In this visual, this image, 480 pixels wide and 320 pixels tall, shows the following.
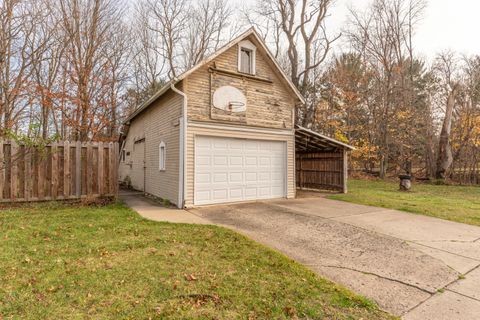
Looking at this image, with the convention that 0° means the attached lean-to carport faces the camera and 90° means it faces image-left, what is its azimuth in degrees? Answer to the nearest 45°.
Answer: approximately 315°

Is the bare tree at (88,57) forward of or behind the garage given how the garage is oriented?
behind

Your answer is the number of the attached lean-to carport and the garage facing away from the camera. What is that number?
0

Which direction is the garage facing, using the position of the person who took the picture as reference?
facing the viewer and to the right of the viewer

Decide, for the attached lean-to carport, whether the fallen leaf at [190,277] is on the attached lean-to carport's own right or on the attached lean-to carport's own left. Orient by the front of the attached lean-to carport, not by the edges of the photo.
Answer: on the attached lean-to carport's own right

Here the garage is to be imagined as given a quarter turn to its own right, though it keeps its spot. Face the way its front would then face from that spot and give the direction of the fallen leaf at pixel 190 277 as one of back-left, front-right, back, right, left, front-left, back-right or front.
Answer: front-left

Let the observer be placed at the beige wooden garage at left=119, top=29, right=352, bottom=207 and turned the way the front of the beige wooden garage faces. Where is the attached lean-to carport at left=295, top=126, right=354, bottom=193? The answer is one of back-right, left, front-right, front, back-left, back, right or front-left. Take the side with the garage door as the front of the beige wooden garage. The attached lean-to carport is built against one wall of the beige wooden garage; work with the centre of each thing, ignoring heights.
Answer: left
